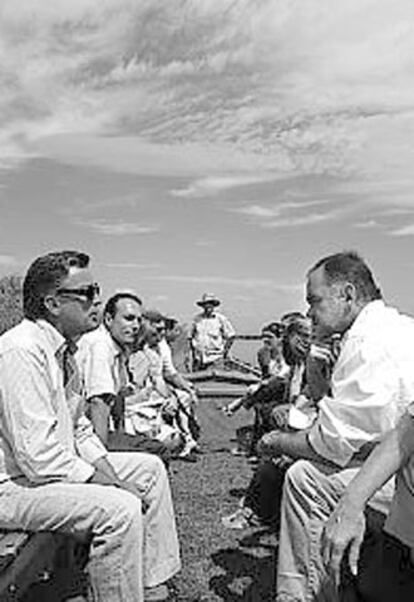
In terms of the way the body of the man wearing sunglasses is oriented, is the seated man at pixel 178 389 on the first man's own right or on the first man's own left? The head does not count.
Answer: on the first man's own left

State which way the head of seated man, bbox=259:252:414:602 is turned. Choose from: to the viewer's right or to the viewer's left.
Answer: to the viewer's left

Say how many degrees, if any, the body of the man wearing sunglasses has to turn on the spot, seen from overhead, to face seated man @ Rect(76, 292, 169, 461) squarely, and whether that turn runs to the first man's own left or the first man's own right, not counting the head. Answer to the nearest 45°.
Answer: approximately 90° to the first man's own left

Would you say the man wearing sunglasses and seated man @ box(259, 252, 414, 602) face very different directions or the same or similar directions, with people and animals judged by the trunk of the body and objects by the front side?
very different directions

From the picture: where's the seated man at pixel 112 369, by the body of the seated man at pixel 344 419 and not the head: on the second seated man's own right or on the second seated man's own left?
on the second seated man's own right

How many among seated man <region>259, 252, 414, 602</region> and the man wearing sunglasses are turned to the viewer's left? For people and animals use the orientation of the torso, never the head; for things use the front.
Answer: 1

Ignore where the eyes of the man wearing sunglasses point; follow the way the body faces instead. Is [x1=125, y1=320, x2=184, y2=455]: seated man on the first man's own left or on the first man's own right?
on the first man's own left

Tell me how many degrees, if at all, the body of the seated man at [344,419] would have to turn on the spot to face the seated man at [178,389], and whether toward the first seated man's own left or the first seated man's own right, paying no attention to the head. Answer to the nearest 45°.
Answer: approximately 90° to the first seated man's own right

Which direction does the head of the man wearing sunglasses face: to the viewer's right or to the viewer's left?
to the viewer's right

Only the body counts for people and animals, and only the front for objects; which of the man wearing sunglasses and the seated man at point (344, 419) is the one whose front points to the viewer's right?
the man wearing sunglasses

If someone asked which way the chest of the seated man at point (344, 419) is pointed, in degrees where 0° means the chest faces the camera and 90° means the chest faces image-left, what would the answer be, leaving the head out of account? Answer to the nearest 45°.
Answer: approximately 90°

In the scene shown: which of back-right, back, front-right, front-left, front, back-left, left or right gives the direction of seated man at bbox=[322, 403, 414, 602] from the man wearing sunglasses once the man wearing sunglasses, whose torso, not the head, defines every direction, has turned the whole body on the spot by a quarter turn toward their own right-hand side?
front-left

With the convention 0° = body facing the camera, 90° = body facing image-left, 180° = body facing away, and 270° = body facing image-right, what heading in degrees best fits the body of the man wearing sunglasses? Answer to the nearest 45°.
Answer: approximately 270°

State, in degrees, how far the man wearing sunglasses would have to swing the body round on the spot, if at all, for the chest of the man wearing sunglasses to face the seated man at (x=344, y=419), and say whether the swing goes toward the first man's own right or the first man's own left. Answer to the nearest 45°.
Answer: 0° — they already face them
